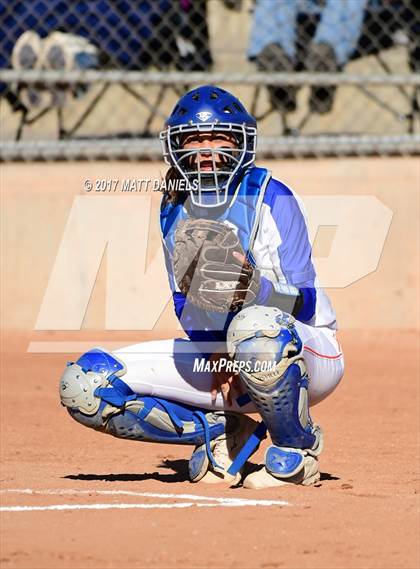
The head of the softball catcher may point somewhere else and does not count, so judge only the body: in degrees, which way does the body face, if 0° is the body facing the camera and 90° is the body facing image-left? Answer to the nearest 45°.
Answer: approximately 45°
